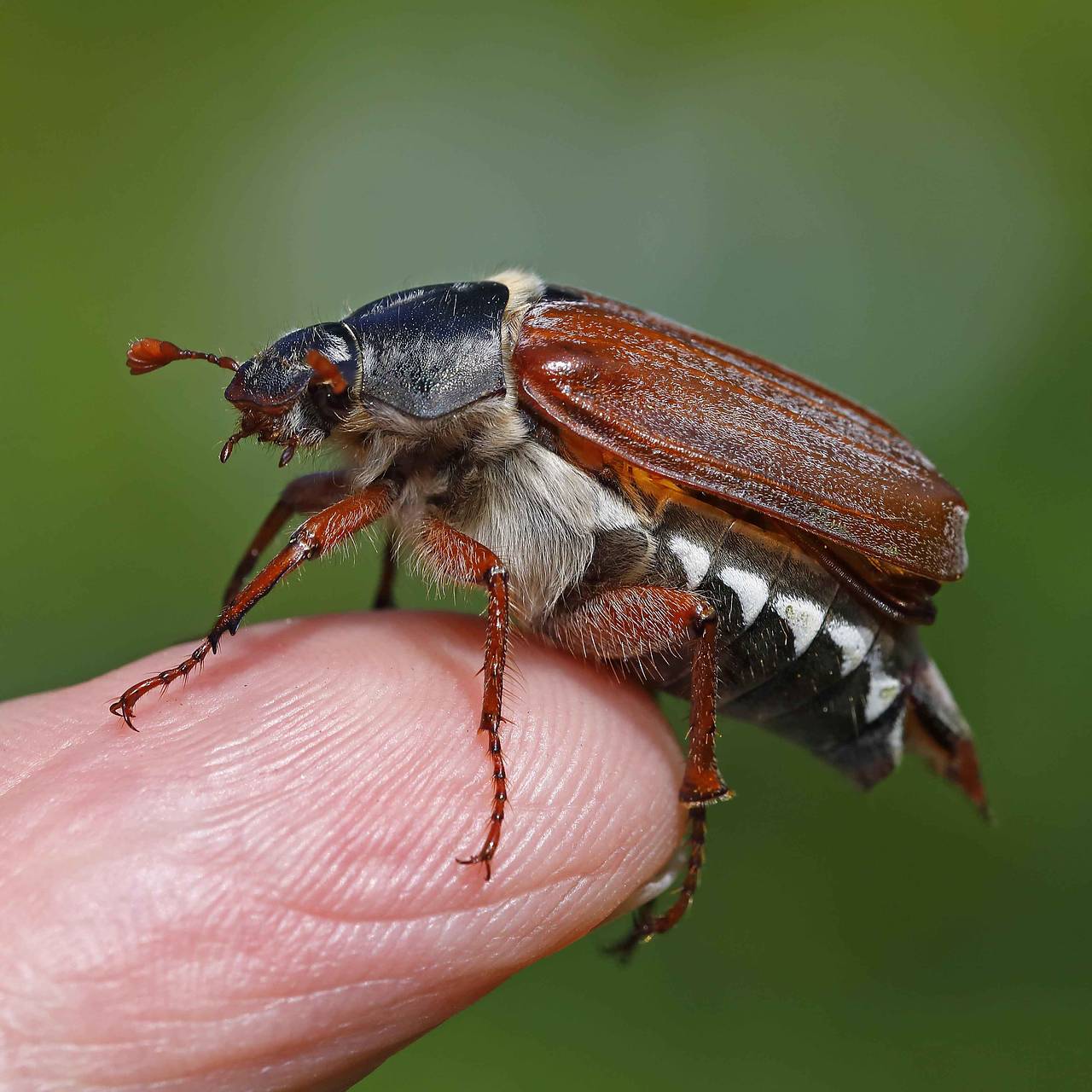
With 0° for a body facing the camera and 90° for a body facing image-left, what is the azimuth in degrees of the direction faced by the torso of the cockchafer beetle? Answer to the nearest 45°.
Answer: approximately 90°
